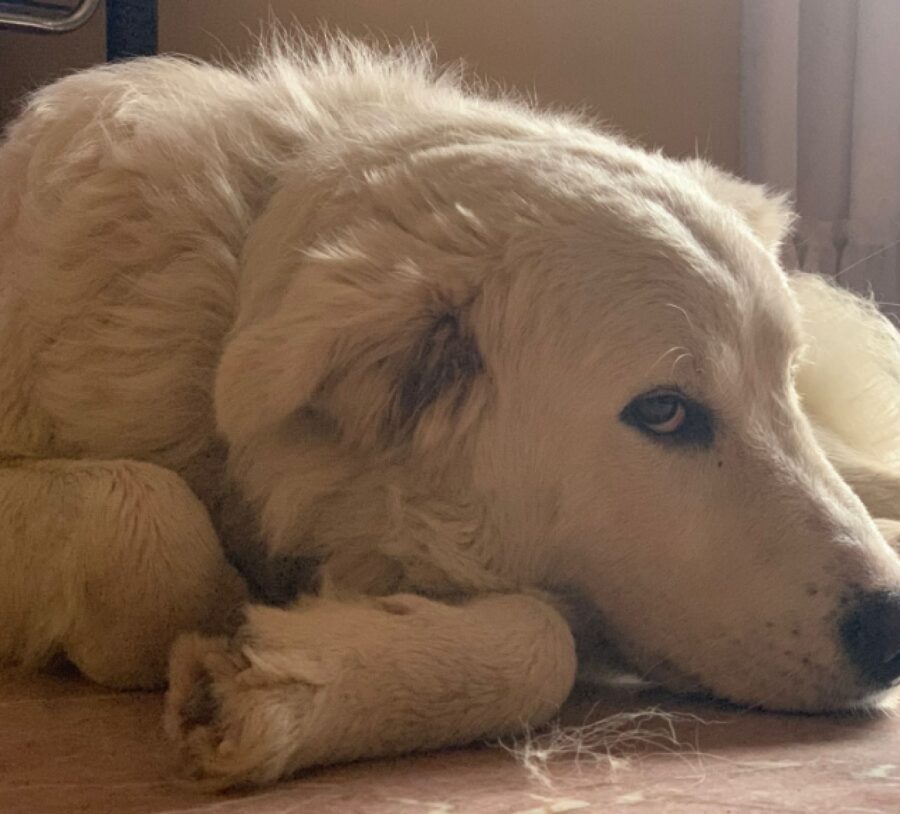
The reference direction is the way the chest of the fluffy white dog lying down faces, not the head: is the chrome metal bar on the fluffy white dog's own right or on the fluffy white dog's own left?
on the fluffy white dog's own left

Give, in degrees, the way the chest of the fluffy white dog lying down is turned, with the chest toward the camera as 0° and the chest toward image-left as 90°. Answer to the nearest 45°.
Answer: approximately 270°
